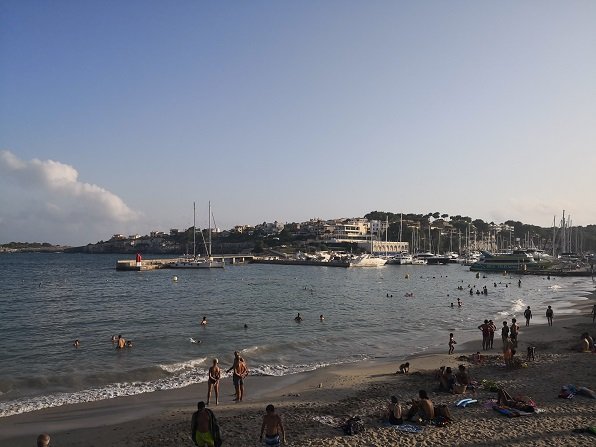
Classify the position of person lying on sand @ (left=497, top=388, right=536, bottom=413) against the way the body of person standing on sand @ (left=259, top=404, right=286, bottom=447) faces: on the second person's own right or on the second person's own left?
on the second person's own right

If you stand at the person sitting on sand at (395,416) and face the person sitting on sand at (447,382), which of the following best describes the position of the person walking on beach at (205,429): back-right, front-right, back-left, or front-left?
back-left

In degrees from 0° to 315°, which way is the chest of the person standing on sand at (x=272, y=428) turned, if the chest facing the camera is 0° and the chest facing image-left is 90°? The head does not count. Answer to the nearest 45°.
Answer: approximately 180°
